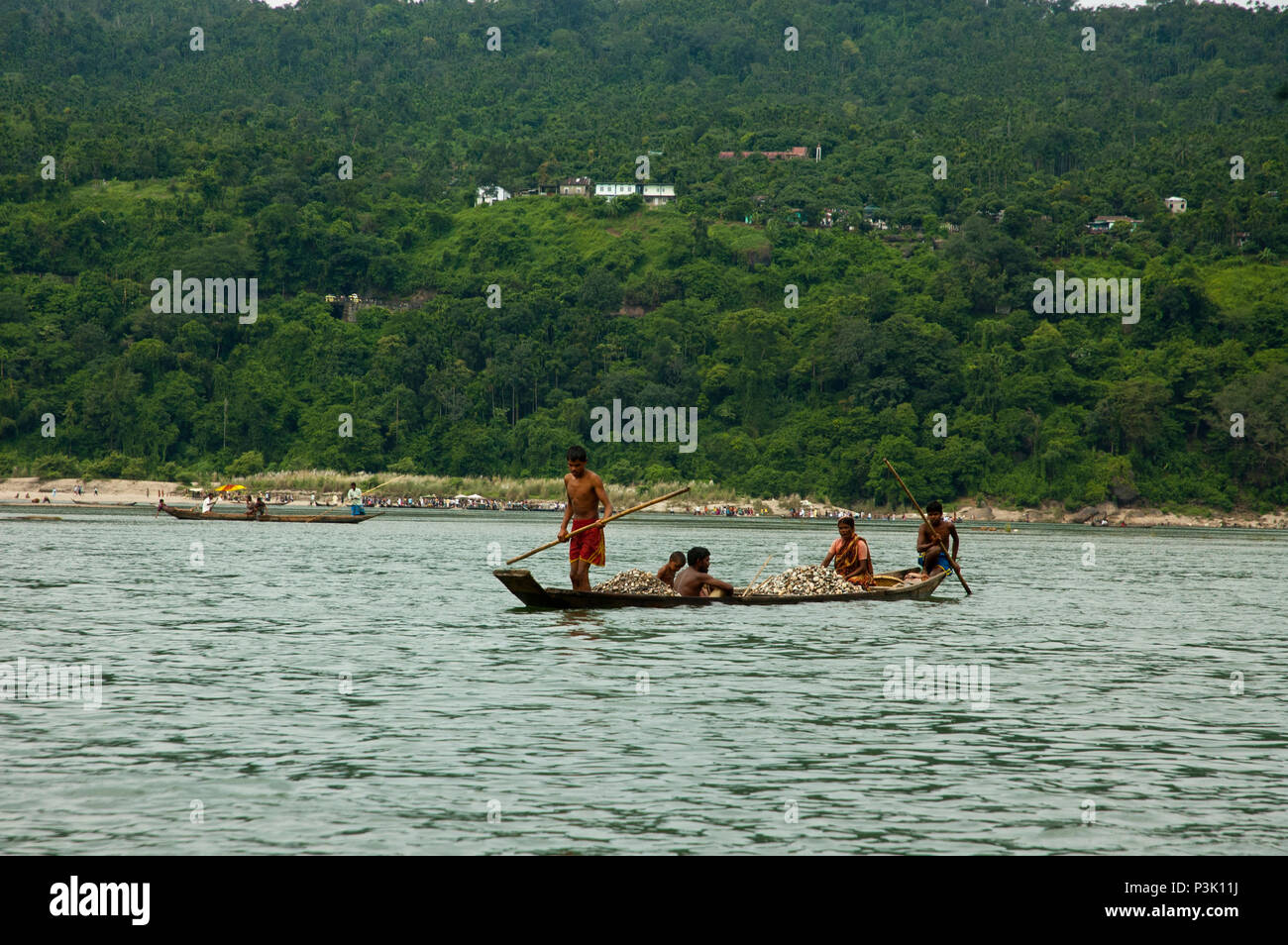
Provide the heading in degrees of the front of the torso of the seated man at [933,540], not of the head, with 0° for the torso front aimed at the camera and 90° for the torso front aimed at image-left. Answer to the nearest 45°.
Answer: approximately 45°

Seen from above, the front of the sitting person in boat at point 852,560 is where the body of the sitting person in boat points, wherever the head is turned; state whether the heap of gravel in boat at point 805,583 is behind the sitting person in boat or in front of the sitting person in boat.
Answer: in front

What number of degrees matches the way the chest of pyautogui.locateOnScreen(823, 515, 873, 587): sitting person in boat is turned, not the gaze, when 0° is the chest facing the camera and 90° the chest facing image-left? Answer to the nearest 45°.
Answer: approximately 45°

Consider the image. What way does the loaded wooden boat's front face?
to the viewer's left
